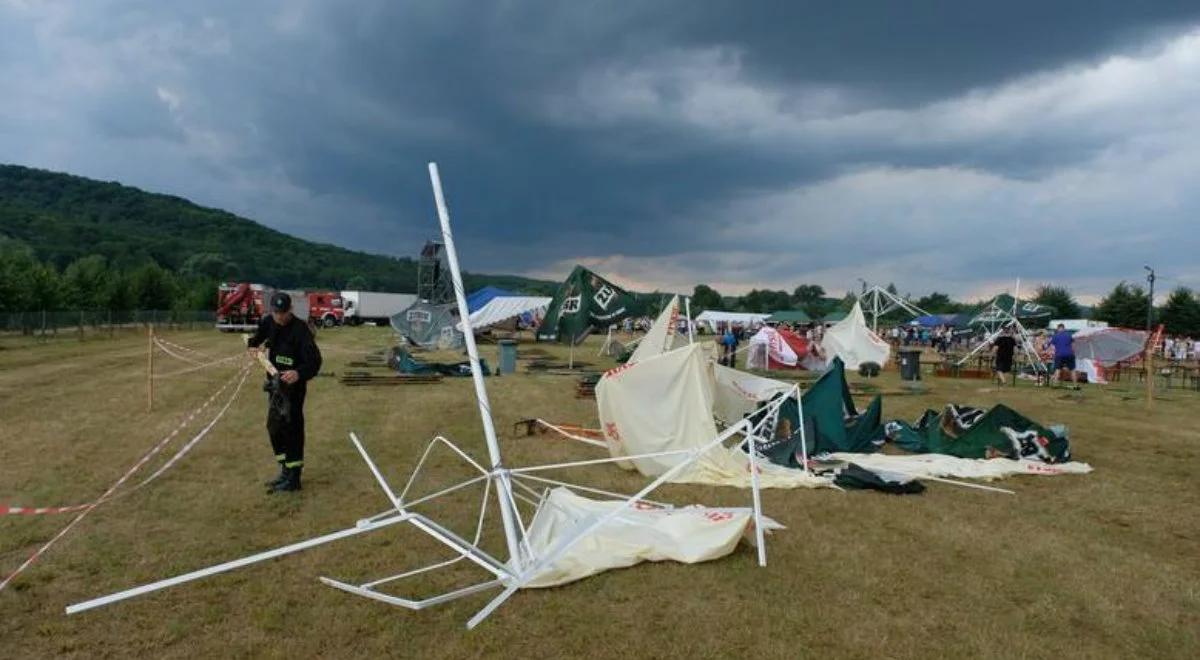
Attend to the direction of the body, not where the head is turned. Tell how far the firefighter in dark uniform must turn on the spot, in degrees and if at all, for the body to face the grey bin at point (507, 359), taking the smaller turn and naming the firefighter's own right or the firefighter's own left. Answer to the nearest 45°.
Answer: approximately 180°

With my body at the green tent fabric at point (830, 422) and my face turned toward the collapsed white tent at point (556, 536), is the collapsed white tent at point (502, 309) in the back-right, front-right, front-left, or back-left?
back-right

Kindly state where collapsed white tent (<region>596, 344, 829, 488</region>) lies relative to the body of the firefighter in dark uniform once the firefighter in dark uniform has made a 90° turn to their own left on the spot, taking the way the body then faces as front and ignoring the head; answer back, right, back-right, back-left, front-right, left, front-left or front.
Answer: front-left

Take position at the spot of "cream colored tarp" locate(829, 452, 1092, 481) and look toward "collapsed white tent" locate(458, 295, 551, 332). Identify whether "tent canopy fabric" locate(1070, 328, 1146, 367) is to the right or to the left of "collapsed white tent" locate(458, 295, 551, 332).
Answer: right

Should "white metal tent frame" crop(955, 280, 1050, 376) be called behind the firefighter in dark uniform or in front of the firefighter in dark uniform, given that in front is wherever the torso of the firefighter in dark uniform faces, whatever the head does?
behind

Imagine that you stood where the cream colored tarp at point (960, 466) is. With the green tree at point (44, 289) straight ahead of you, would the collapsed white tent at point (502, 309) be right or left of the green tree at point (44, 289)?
right

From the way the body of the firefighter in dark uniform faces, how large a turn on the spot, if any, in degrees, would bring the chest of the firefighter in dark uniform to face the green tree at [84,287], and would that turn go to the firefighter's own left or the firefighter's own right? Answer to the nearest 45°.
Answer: approximately 135° to the firefighter's own right
